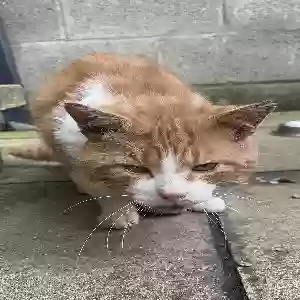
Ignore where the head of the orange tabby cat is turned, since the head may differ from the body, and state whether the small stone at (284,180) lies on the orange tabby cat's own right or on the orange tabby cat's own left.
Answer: on the orange tabby cat's own left

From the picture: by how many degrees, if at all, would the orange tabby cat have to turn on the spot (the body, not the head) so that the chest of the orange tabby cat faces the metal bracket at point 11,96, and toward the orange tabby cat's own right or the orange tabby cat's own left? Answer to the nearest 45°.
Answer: approximately 180°

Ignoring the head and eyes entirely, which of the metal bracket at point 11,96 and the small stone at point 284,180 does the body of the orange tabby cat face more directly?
the small stone

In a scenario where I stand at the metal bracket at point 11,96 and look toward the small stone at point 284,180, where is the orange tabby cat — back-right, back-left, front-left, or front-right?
front-right

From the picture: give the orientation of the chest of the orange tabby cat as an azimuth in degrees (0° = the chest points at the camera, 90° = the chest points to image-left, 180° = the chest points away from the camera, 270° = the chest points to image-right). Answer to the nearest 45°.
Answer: approximately 315°

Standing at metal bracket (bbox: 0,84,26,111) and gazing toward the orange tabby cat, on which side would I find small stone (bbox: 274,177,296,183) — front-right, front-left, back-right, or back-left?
front-left
